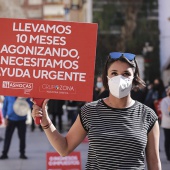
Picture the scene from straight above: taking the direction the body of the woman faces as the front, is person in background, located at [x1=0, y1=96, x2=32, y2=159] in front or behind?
behind

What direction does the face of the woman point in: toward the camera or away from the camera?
toward the camera

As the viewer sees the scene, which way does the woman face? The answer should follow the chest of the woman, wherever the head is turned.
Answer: toward the camera

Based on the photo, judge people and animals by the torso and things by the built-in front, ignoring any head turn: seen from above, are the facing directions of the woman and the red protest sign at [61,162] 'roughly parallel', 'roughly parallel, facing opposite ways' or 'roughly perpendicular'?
roughly parallel

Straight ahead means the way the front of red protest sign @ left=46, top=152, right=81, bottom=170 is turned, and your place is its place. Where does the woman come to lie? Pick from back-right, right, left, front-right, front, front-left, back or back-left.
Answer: front

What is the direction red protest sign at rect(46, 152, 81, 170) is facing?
toward the camera
